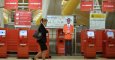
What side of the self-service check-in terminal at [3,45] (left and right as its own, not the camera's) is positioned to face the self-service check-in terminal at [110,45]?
left

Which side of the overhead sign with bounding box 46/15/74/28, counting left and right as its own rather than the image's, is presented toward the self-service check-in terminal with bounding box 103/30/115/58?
left

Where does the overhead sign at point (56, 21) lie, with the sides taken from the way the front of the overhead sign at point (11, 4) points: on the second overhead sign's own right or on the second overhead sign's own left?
on the second overhead sign's own left

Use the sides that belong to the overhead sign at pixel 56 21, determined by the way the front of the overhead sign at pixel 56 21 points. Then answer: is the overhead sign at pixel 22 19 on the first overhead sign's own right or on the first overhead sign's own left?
on the first overhead sign's own right

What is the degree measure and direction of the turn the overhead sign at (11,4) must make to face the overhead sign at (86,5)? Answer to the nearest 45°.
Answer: approximately 90° to its left

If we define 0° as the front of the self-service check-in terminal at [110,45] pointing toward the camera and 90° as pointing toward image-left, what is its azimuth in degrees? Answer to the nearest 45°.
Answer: approximately 0°

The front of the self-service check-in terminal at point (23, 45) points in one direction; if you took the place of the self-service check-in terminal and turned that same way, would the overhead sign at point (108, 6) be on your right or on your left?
on your left

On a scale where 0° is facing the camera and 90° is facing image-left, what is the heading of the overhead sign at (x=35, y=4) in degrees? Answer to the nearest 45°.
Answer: approximately 0°

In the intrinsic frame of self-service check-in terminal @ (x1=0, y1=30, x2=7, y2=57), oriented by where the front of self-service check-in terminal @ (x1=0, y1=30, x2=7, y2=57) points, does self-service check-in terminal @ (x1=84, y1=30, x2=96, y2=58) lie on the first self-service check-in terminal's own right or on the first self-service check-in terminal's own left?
on the first self-service check-in terminal's own left
